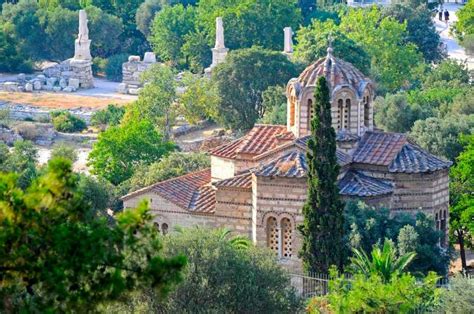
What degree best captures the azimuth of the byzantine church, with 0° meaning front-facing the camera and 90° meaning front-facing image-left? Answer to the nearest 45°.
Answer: approximately 90°

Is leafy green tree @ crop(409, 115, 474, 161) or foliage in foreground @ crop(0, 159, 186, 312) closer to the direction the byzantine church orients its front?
the foliage in foreground

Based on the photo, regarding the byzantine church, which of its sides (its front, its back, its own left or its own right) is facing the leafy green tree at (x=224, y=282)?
left

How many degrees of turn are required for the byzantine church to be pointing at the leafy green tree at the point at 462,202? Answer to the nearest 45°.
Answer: approximately 135° to its right

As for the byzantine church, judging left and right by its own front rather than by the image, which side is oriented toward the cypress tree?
left

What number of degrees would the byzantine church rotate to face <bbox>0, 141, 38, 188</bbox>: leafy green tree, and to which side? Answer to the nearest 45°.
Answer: approximately 45° to its right

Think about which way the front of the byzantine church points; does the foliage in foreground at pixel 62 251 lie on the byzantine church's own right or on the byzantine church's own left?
on the byzantine church's own left

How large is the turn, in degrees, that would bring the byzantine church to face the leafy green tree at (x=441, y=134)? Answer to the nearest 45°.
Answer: approximately 135° to its right
